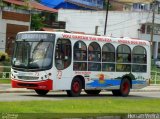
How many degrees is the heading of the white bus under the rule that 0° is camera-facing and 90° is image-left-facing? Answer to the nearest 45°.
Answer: approximately 45°
